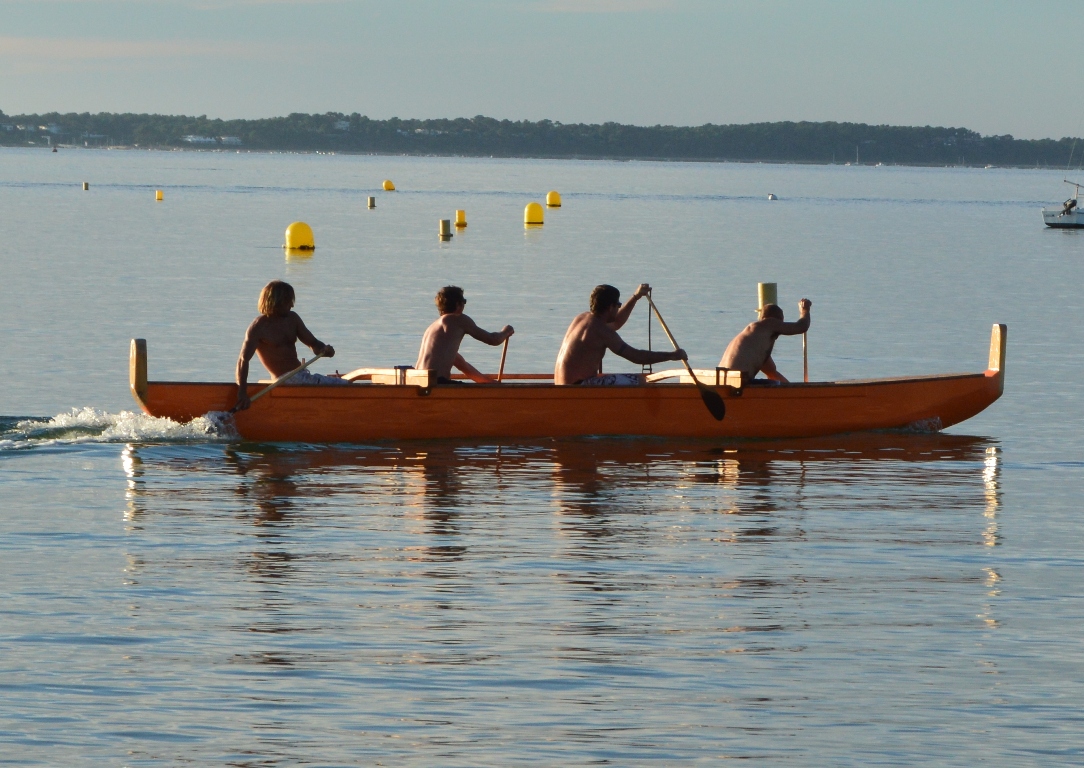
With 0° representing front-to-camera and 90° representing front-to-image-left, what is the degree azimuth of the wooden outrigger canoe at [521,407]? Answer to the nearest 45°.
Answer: approximately 270°

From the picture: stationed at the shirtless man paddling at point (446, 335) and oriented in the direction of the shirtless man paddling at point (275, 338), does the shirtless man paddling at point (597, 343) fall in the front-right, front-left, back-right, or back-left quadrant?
back-left

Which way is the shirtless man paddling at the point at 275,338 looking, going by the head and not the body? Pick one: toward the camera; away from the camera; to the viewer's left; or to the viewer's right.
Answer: to the viewer's right
